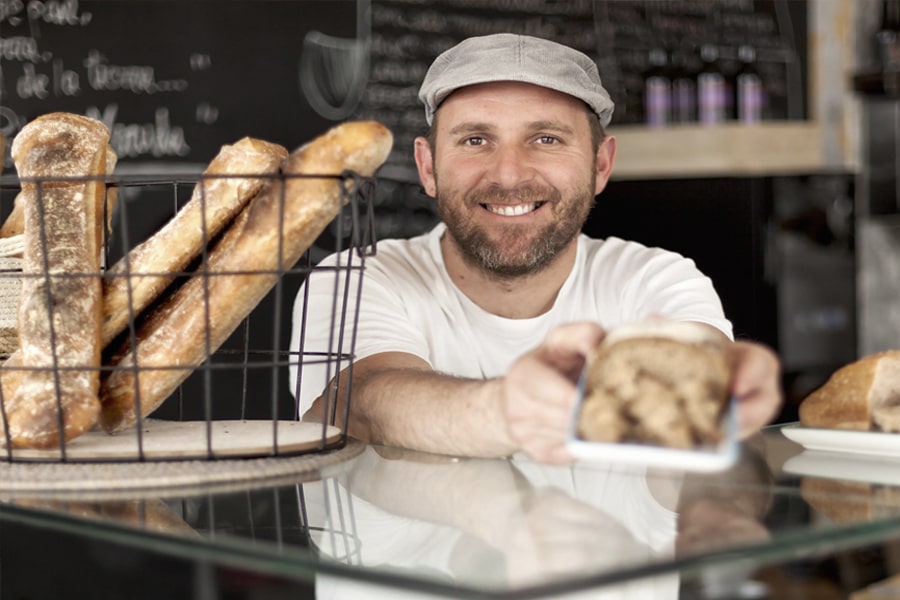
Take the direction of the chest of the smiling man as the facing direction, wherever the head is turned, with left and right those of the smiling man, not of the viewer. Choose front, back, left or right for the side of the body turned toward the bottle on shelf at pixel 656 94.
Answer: back

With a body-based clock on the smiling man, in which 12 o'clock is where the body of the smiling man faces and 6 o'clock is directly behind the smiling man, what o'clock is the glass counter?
The glass counter is roughly at 12 o'clock from the smiling man.

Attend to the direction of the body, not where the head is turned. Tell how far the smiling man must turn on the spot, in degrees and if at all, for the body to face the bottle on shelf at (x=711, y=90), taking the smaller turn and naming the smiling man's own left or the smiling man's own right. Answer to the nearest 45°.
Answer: approximately 180°

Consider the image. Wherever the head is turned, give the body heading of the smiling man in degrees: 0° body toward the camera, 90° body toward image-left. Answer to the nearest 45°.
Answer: approximately 0°

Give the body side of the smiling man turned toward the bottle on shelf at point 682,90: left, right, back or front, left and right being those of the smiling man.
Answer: back
